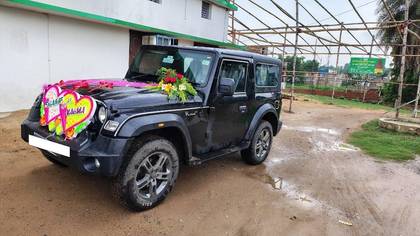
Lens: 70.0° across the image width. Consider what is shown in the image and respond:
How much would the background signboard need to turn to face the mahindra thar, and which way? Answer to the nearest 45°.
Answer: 0° — it already faces it

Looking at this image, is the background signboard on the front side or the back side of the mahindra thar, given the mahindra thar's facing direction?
on the back side

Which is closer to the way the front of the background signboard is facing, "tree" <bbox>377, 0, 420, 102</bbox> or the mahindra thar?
the mahindra thar

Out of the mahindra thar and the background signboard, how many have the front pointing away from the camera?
0

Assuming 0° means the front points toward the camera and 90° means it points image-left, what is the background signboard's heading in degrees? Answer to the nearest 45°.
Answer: approximately 0°

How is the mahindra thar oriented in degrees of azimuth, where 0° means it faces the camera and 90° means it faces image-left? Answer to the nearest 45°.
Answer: approximately 45°

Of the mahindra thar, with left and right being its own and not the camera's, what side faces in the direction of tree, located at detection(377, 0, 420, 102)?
back
